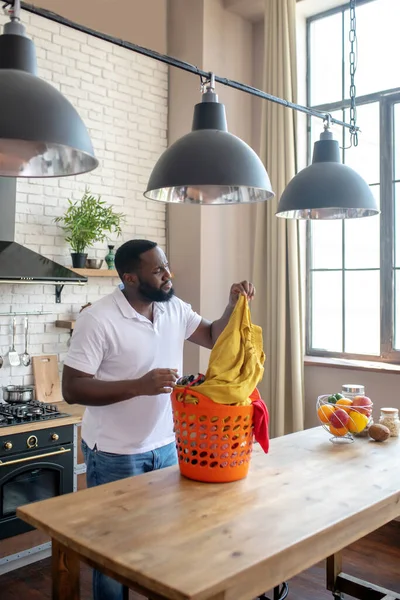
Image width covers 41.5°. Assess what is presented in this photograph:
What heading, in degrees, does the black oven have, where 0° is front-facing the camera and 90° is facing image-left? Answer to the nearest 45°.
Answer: approximately 315°

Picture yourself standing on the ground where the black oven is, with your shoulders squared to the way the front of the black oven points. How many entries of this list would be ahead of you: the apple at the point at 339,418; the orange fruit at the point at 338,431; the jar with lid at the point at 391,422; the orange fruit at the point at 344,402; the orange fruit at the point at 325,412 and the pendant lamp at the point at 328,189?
6

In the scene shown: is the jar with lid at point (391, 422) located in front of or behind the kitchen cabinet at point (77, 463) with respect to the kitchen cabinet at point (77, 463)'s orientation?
in front

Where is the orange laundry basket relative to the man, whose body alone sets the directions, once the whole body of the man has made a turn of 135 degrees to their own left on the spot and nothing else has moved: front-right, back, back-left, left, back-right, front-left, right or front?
back-right

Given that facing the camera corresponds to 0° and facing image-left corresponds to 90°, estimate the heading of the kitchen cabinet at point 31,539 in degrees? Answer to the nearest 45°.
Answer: approximately 315°

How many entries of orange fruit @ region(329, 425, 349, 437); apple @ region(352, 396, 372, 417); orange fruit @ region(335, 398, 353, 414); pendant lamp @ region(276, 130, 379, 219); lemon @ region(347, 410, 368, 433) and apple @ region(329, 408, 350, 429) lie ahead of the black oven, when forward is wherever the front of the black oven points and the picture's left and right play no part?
6

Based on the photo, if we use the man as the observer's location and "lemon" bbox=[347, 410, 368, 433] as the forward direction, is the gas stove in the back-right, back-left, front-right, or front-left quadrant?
back-left

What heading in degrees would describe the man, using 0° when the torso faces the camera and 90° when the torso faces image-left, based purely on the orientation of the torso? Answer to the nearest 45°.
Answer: approximately 315°

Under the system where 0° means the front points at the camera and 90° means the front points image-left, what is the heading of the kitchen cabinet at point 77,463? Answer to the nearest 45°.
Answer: approximately 315°
